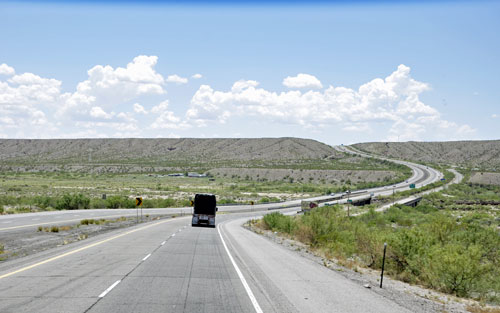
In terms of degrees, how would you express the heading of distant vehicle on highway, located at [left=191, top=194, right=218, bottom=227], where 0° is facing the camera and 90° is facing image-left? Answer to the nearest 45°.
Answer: approximately 180°

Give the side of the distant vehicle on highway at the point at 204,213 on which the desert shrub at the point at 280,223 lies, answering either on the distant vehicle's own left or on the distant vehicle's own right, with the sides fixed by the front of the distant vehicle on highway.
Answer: on the distant vehicle's own right

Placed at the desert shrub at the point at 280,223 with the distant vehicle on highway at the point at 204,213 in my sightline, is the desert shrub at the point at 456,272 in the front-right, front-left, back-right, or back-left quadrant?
back-left

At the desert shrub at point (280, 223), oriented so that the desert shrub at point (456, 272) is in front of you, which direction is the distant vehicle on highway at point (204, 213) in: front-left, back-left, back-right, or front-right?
back-right

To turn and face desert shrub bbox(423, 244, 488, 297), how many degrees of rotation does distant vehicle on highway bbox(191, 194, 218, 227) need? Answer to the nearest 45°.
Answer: approximately 180°
